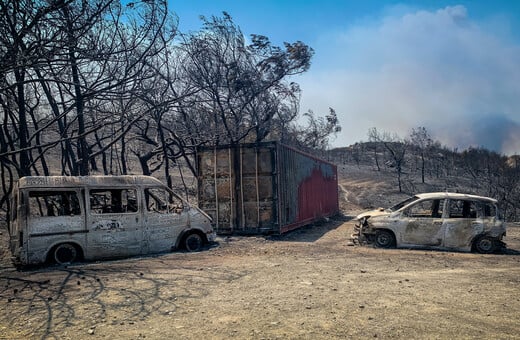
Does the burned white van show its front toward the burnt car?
yes

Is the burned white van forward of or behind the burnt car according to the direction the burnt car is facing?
forward

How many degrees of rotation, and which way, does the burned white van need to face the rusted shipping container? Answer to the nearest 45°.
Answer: approximately 45° to its left

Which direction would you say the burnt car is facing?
to the viewer's left

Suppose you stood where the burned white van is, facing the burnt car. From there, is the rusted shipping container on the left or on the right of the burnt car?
left

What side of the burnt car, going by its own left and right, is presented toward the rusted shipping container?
front

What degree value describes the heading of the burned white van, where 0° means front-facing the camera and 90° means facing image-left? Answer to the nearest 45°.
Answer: approximately 270°

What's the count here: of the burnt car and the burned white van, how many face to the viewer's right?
1
